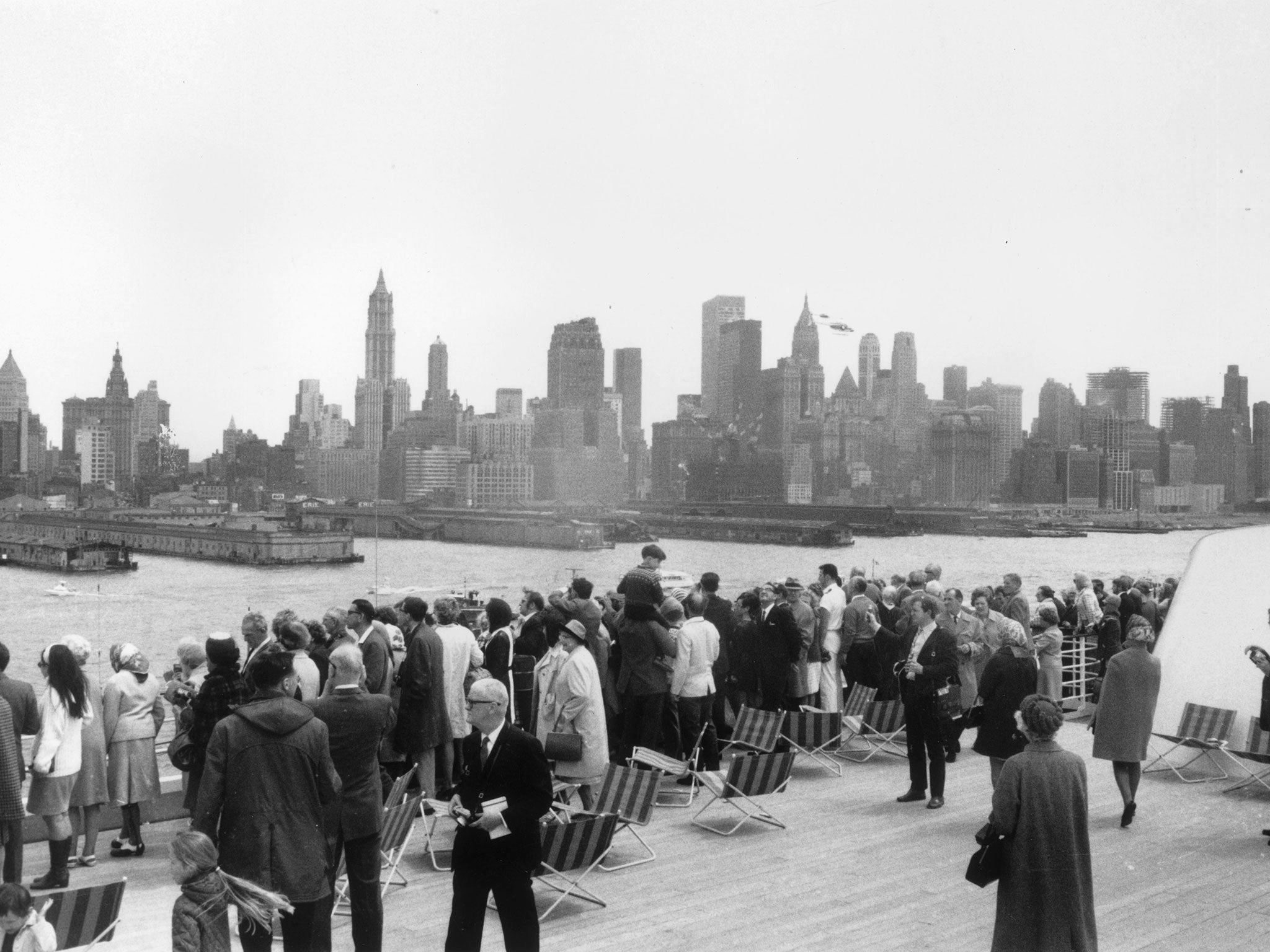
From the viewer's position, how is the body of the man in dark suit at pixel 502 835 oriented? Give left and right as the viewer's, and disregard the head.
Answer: facing the viewer and to the left of the viewer

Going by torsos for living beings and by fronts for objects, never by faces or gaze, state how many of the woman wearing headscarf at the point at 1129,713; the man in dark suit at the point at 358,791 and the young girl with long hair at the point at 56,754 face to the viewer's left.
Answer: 1

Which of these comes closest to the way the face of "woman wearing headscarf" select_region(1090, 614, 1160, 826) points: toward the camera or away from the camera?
away from the camera

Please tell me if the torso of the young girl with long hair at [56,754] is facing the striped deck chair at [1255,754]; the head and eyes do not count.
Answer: no

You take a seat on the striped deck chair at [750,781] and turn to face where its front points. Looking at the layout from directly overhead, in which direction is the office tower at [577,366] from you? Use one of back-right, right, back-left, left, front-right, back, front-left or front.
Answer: front-right

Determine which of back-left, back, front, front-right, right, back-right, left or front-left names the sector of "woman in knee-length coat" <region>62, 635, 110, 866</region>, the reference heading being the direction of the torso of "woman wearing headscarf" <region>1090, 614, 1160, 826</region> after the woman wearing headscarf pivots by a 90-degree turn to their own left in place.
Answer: front-left

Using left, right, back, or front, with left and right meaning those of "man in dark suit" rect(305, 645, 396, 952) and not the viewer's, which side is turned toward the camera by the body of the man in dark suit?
back

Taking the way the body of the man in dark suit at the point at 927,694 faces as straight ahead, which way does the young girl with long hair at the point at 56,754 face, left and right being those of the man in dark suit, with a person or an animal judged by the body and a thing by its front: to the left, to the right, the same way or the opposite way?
to the right

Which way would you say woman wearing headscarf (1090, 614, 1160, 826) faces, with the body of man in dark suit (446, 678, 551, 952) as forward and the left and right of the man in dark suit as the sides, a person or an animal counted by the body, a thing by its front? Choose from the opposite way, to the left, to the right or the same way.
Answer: the opposite way

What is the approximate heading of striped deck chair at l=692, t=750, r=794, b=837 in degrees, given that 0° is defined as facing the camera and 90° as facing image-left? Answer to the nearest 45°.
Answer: approximately 135°

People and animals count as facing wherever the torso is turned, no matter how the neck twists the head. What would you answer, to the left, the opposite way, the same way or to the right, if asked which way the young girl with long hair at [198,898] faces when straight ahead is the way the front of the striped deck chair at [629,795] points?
the same way

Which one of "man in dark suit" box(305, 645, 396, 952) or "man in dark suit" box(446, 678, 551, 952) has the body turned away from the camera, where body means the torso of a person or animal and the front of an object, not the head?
"man in dark suit" box(305, 645, 396, 952)

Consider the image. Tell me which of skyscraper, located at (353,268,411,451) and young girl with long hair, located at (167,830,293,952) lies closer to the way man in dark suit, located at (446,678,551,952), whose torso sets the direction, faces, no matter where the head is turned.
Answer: the young girl with long hair

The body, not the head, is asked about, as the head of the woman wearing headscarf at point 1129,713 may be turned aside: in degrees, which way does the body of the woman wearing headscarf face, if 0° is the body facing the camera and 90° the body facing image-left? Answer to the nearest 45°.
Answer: approximately 180°

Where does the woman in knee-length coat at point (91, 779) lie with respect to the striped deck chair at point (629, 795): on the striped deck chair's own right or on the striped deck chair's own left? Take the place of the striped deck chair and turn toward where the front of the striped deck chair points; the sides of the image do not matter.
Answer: on the striped deck chair's own left

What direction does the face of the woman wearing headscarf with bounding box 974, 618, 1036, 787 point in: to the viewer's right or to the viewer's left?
to the viewer's left
